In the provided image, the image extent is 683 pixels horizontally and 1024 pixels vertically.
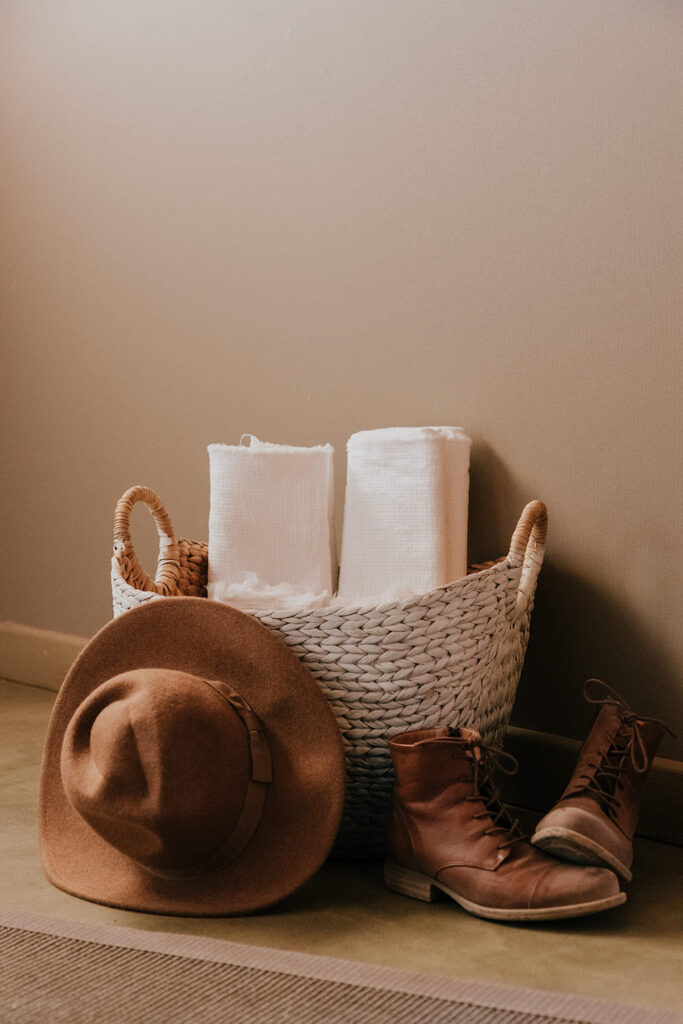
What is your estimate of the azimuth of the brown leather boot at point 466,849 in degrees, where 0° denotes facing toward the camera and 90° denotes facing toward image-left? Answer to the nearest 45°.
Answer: approximately 315°

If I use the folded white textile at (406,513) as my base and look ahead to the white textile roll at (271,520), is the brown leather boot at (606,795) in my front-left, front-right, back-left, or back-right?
back-left
